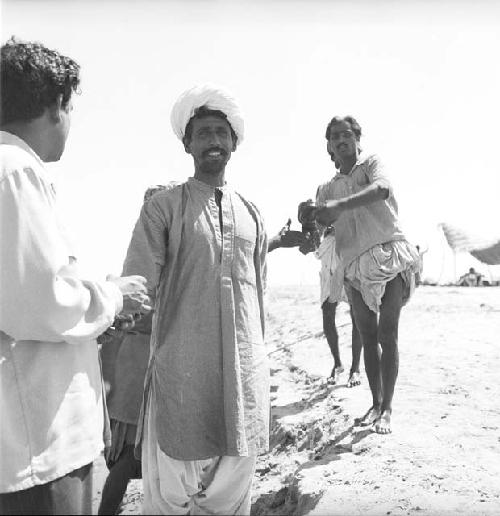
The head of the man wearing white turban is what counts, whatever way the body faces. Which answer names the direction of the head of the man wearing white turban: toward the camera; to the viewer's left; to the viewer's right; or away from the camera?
toward the camera

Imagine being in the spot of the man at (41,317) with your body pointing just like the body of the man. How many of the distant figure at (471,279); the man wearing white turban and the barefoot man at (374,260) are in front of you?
3

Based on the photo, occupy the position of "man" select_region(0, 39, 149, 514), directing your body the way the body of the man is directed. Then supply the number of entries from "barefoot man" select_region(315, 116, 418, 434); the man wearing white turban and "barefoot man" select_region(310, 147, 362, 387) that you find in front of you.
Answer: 3

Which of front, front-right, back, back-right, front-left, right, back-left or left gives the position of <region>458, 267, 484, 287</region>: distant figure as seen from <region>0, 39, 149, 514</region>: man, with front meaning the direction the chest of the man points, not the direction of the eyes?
front

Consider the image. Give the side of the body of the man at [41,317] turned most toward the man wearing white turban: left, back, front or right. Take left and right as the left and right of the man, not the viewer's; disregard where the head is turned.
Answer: front

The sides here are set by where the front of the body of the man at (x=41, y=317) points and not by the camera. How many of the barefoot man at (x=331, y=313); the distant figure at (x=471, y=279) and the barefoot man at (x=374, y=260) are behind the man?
0

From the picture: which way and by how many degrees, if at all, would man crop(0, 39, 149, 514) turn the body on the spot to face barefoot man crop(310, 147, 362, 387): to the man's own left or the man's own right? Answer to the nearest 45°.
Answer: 0° — they already face them

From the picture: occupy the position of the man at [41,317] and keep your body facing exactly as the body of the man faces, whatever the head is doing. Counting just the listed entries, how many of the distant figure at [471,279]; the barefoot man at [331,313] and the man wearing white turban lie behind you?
0

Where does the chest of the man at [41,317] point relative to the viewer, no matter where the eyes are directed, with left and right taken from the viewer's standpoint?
facing away from the viewer and to the right of the viewer

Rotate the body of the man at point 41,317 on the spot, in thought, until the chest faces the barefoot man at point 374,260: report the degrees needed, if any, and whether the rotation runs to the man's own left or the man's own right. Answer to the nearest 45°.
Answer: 0° — they already face them

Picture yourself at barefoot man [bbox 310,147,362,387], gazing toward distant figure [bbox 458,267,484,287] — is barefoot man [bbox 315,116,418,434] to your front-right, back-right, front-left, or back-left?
back-right

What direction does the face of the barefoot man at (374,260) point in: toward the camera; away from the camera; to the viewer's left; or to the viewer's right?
toward the camera
